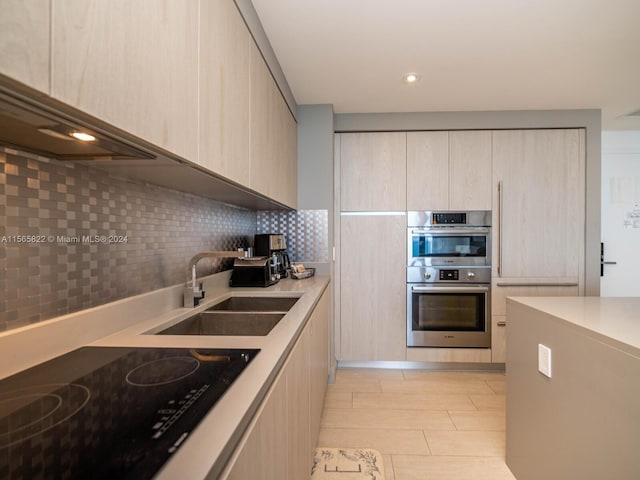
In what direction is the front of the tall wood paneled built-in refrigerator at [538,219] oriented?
toward the camera

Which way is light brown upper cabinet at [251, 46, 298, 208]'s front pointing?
to the viewer's right

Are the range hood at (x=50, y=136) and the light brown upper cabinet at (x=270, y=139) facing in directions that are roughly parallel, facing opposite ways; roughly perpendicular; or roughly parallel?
roughly parallel

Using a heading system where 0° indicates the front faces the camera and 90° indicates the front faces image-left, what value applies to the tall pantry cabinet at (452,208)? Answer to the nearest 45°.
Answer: approximately 0°

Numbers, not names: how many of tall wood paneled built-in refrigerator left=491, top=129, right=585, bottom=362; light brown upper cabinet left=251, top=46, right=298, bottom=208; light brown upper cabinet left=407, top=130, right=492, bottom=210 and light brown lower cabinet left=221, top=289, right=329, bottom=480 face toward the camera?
2

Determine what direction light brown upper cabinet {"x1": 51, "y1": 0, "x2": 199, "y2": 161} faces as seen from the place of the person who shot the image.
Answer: facing the viewer and to the right of the viewer

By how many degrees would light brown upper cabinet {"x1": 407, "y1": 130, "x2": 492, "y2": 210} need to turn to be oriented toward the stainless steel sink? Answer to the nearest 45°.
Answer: approximately 45° to its right

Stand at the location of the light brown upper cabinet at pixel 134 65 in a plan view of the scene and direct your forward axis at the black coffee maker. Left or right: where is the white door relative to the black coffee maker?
right

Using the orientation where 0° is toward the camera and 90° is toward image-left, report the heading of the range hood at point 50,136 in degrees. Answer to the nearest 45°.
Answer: approximately 315°

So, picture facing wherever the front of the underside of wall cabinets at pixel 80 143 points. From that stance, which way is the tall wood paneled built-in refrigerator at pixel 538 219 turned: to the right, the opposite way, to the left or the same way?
to the right

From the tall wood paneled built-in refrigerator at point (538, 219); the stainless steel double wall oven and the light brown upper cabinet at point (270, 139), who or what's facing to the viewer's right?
the light brown upper cabinet

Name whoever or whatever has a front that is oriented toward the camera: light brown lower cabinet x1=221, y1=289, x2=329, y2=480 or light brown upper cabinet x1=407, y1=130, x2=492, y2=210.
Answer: the light brown upper cabinet

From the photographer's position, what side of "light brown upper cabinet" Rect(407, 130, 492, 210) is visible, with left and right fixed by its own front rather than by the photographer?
front

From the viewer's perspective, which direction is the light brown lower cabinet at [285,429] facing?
to the viewer's right

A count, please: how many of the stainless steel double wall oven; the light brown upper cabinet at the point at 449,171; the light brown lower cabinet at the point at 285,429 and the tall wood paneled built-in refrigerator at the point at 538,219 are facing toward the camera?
3

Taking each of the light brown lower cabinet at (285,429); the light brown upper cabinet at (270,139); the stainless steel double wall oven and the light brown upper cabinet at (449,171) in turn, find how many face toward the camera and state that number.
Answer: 2

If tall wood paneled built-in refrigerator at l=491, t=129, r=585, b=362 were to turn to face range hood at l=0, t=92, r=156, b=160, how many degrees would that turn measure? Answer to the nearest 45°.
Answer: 0° — it already faces it
